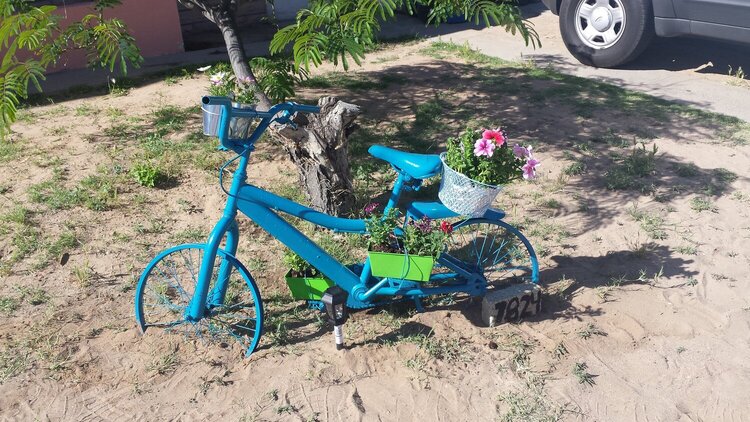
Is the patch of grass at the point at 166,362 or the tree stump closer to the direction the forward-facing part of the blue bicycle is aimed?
the patch of grass

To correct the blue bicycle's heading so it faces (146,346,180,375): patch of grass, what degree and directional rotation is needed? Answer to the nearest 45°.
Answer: approximately 45° to its left

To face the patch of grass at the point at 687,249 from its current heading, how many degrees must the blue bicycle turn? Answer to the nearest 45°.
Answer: approximately 180°

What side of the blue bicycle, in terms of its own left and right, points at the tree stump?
right

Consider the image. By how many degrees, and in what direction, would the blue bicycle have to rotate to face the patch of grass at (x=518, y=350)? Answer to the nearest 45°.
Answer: approximately 180°

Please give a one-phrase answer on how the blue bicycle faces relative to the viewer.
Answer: facing to the left of the viewer
